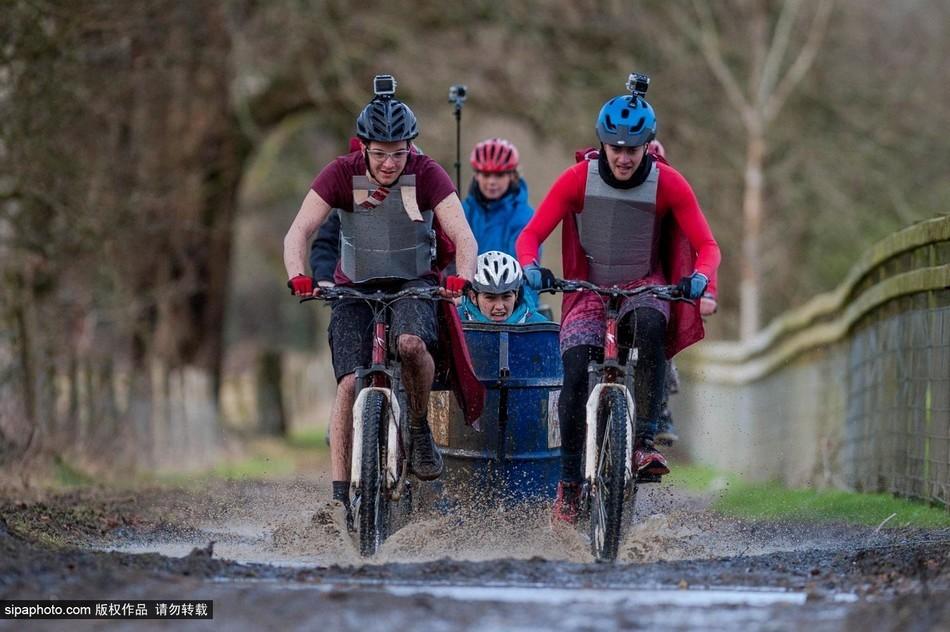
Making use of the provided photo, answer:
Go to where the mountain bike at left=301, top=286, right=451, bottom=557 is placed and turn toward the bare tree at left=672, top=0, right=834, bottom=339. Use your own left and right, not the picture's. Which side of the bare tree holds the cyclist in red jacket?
right

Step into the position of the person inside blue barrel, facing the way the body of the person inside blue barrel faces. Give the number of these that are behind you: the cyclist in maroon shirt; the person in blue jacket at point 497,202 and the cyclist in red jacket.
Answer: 1

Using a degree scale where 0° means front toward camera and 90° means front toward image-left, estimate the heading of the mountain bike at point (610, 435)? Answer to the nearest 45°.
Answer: approximately 0°

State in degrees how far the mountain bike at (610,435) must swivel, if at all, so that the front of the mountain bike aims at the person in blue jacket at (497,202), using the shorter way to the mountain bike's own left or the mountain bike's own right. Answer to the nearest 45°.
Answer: approximately 180°

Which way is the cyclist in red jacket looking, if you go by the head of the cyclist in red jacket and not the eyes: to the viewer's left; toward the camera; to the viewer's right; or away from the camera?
toward the camera

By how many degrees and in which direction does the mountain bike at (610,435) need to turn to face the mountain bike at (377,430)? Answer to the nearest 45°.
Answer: approximately 90° to its right

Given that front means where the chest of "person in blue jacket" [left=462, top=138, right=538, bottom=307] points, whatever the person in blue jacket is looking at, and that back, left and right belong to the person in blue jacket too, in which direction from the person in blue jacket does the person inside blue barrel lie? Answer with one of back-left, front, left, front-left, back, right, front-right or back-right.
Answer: front

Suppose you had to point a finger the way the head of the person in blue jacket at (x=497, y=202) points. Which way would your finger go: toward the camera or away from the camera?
toward the camera

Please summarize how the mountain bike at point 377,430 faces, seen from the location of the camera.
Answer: facing the viewer

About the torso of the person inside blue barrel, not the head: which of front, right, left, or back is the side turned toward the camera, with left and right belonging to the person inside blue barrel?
front

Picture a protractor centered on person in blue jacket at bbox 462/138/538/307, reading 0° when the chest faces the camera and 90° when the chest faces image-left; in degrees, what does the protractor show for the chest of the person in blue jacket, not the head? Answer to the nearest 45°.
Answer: approximately 0°

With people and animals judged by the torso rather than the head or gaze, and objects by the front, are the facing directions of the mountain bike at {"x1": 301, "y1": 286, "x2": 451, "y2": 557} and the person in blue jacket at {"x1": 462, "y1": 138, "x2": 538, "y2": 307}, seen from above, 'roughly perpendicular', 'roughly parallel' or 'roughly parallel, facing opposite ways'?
roughly parallel

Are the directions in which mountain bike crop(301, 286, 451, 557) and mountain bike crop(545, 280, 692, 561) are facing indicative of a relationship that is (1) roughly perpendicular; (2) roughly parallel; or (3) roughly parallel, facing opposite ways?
roughly parallel

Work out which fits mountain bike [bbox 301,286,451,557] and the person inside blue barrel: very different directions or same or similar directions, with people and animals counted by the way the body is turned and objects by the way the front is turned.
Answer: same or similar directions

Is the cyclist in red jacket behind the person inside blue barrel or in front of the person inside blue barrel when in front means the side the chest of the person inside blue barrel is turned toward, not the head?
in front

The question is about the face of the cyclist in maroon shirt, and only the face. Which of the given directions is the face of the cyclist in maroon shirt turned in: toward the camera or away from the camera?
toward the camera
